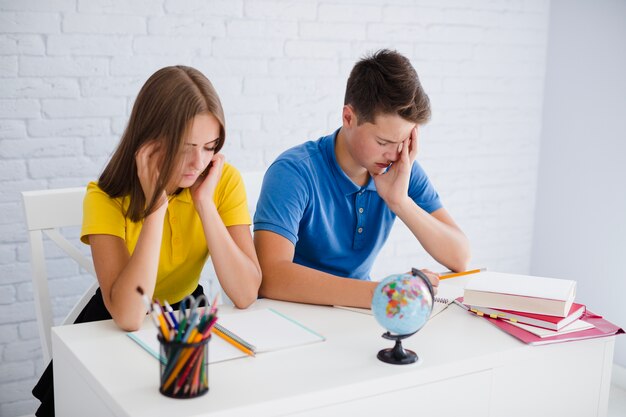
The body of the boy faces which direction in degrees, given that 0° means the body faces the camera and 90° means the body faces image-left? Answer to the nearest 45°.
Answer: approximately 315°

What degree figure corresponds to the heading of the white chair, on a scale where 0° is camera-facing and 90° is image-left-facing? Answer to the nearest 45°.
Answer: approximately 315°

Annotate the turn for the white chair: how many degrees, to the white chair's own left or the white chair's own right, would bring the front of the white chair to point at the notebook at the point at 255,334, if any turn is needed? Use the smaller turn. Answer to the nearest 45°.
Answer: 0° — it already faces it

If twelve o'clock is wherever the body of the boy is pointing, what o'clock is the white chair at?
The white chair is roughly at 4 o'clock from the boy.

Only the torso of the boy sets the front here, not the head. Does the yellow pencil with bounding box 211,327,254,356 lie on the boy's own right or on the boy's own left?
on the boy's own right
